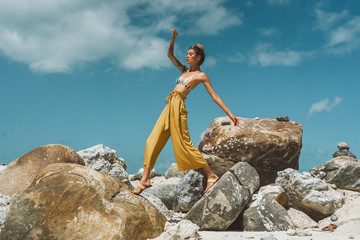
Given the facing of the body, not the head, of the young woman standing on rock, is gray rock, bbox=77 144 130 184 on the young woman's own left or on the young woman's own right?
on the young woman's own right

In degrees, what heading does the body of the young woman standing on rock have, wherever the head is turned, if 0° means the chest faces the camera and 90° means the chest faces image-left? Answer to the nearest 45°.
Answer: approximately 45°

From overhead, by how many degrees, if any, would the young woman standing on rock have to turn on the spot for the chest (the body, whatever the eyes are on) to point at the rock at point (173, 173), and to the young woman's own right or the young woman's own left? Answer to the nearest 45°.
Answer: approximately 135° to the young woman's own right

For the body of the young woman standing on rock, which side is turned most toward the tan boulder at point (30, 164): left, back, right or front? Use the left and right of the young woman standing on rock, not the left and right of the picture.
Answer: right

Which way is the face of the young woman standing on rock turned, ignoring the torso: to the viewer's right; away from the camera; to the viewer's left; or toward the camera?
to the viewer's left

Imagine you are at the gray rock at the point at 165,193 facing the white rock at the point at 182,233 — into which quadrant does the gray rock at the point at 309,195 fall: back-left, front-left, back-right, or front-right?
front-left
